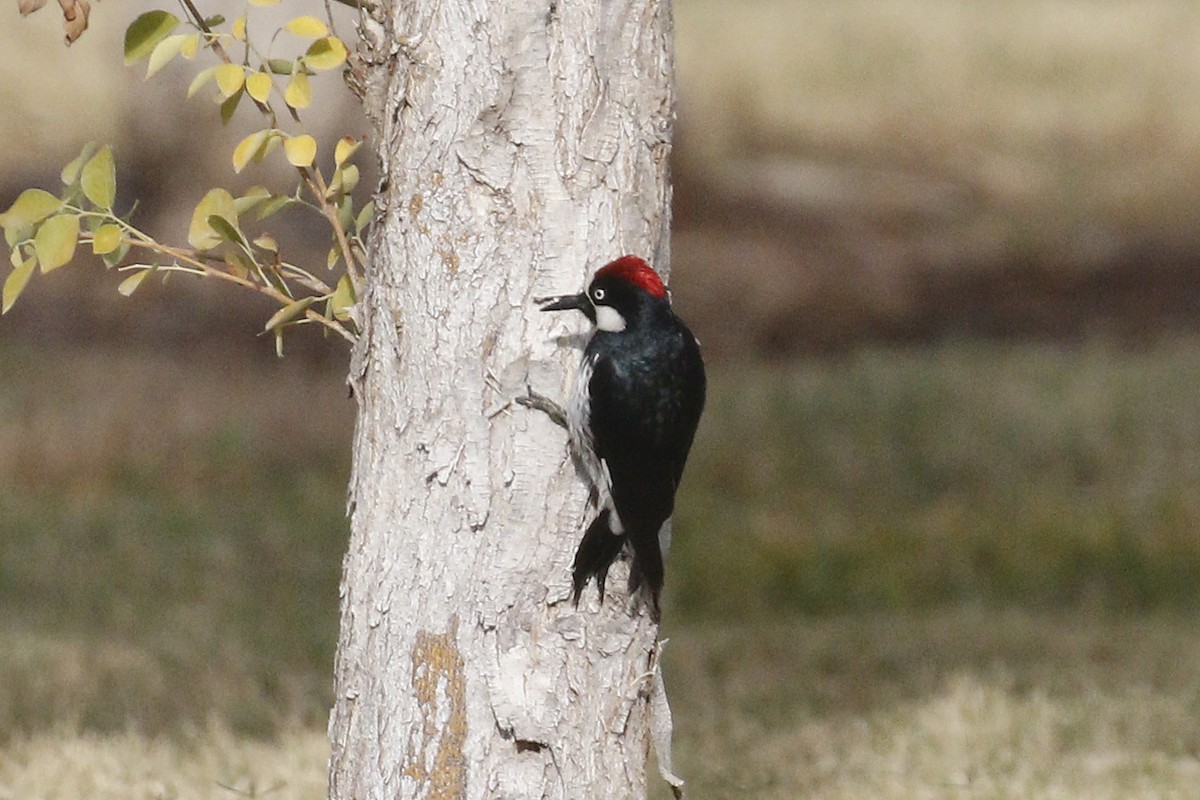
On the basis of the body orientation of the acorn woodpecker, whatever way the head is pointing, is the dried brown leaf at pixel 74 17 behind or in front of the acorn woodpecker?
in front

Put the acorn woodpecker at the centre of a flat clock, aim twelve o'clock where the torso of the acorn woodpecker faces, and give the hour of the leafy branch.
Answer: The leafy branch is roughly at 11 o'clock from the acorn woodpecker.

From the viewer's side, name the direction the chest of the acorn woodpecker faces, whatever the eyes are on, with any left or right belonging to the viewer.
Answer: facing away from the viewer and to the left of the viewer

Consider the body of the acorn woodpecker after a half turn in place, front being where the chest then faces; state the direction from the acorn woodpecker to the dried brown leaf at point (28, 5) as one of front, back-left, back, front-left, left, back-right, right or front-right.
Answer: back-right
